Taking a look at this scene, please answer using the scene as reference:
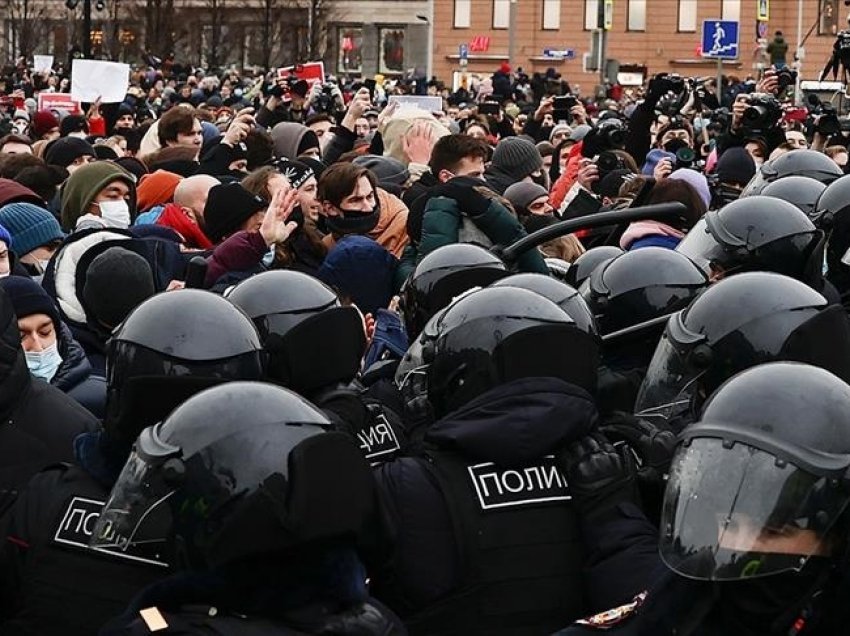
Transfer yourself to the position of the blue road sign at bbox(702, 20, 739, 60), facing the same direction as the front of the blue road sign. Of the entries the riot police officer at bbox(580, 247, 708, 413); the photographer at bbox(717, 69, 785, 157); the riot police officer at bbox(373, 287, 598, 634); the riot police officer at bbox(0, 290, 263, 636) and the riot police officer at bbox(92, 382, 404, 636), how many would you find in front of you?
5

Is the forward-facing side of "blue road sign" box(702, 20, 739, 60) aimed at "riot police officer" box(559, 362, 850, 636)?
yes

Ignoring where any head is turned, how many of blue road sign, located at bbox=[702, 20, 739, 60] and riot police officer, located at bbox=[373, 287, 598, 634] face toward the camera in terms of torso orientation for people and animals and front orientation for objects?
1

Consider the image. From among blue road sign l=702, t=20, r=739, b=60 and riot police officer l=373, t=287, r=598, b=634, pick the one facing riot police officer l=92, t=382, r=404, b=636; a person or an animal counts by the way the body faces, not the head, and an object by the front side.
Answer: the blue road sign

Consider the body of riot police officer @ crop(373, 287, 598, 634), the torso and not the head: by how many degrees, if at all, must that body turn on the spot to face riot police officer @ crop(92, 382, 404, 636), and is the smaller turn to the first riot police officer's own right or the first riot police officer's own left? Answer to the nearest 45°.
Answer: approximately 90° to the first riot police officer's own left

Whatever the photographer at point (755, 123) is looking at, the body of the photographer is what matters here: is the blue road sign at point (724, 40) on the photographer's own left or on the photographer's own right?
on the photographer's own right

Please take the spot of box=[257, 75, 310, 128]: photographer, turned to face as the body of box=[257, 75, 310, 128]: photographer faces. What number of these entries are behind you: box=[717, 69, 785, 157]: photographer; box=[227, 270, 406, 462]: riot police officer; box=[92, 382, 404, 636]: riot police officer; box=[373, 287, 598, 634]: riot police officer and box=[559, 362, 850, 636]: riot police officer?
0

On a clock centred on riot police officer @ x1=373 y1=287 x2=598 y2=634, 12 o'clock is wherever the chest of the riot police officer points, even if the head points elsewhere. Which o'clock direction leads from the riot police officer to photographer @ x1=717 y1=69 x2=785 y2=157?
The photographer is roughly at 2 o'clock from the riot police officer.

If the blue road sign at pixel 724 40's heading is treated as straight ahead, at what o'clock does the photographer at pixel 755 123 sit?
The photographer is roughly at 12 o'clock from the blue road sign.

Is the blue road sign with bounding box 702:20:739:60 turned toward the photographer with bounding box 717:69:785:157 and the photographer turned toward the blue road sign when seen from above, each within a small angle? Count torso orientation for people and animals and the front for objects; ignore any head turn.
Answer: no

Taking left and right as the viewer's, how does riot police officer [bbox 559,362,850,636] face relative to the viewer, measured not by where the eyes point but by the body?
facing the viewer and to the left of the viewer

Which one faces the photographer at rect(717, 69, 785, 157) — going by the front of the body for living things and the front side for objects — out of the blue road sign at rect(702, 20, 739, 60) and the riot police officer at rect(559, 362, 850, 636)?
the blue road sign

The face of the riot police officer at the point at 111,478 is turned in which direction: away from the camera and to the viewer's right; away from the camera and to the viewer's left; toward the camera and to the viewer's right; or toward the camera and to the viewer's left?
away from the camera and to the viewer's left

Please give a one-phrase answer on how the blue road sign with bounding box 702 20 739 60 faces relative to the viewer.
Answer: facing the viewer

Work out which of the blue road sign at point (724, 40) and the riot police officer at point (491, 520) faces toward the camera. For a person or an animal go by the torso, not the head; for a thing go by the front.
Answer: the blue road sign

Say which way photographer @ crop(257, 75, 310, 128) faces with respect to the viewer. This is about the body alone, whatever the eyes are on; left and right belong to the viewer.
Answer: facing the viewer and to the right of the viewer

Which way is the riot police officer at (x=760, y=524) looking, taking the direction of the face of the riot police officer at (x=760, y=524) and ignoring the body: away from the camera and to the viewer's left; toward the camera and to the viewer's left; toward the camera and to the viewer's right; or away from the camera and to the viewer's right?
toward the camera and to the viewer's left

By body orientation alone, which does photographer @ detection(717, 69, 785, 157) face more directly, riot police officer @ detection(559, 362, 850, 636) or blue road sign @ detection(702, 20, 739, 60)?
the riot police officer

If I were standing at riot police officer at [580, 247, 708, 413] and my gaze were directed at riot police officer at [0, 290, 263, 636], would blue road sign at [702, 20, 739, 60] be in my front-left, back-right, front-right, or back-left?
back-right
